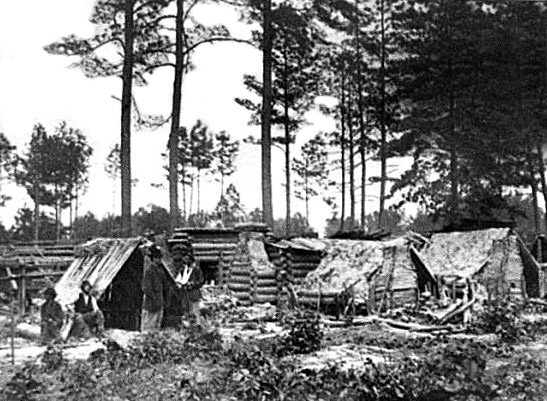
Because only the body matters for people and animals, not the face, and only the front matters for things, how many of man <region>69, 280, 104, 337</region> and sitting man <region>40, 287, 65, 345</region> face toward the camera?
2

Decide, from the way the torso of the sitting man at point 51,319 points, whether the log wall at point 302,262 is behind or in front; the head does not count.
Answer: behind

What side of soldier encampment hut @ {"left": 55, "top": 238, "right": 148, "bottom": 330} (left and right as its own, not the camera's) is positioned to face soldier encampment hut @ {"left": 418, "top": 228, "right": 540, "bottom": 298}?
left

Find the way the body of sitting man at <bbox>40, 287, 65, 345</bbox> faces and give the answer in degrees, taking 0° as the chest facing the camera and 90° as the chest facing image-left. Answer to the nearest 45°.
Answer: approximately 0°

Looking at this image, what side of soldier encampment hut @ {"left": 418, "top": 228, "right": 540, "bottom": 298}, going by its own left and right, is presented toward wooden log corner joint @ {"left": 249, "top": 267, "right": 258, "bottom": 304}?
right
